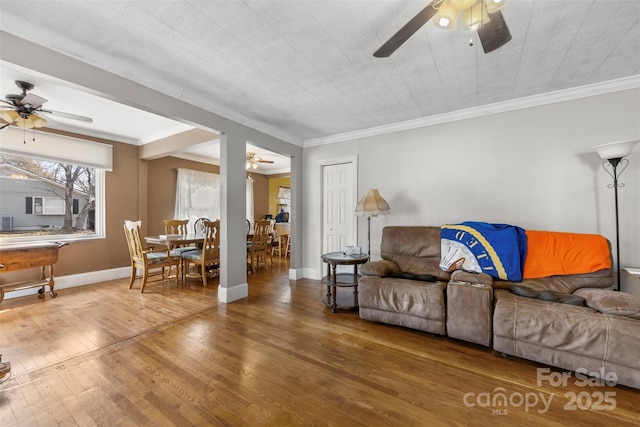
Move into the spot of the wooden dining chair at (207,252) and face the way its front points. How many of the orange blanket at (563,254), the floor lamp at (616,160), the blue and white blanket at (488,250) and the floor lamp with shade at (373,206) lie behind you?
4

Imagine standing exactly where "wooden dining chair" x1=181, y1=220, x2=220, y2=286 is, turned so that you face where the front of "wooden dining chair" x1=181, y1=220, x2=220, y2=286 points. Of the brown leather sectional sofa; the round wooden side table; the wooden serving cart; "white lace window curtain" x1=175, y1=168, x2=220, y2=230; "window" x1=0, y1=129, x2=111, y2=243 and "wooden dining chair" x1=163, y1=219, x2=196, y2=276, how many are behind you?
2

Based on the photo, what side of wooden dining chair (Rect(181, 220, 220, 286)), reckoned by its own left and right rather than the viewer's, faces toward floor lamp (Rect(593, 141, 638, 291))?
back

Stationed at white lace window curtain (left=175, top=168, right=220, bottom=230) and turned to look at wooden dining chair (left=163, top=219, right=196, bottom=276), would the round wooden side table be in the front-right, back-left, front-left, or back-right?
front-left

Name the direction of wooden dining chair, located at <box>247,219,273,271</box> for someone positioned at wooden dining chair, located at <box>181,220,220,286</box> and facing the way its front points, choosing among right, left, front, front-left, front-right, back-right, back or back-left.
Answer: right

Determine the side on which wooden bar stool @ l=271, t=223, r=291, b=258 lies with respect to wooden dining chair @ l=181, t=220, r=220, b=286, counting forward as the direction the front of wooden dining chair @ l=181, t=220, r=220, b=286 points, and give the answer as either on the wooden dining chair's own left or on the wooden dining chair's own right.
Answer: on the wooden dining chair's own right

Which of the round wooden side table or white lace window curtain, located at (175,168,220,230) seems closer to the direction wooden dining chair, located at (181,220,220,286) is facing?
the white lace window curtain

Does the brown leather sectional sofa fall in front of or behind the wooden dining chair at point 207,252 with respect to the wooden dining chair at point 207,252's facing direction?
behind

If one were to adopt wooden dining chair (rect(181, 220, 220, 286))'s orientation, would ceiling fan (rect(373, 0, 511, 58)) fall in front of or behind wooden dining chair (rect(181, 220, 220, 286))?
behind

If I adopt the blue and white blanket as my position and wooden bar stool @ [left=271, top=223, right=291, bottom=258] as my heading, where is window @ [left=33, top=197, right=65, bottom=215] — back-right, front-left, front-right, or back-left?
front-left

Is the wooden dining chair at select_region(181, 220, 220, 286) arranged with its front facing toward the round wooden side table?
no

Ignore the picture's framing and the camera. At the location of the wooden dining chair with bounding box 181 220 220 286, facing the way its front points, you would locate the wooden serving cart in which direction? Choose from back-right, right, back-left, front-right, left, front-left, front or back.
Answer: front-left

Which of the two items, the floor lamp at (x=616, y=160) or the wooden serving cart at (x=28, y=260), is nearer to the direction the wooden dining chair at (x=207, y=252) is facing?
the wooden serving cart

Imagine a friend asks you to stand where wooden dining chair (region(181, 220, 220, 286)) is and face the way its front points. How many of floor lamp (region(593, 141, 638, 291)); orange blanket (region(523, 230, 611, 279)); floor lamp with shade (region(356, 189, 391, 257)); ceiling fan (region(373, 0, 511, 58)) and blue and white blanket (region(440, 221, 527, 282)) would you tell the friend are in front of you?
0

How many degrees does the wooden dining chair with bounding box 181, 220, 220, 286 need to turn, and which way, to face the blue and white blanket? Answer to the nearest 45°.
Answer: approximately 180°

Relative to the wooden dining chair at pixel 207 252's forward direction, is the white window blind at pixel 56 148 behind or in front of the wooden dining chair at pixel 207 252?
in front

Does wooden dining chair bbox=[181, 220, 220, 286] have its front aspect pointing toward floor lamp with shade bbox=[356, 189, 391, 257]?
no

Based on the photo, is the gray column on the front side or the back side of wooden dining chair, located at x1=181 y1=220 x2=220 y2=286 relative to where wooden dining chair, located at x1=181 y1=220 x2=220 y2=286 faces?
on the back side

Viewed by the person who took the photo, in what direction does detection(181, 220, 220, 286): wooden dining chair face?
facing away from the viewer and to the left of the viewer
